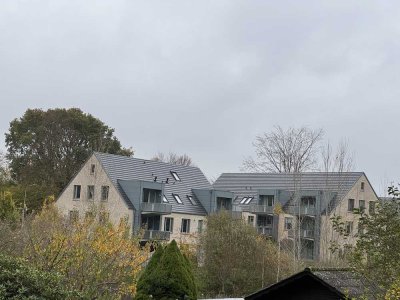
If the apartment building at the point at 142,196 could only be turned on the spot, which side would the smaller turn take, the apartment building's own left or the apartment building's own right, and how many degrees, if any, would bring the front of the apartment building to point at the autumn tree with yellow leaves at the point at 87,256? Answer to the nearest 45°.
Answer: approximately 45° to the apartment building's own right

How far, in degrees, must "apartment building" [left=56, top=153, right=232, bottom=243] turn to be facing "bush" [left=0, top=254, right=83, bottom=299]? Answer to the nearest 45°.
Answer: approximately 45° to its right

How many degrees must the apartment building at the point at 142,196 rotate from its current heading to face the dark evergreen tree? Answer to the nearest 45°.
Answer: approximately 45° to its right

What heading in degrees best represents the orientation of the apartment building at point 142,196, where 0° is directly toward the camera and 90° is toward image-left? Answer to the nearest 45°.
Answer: approximately 315°

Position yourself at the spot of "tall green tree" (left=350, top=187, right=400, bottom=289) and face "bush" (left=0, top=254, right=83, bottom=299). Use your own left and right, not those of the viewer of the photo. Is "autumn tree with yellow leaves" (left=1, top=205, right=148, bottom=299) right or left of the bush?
right
